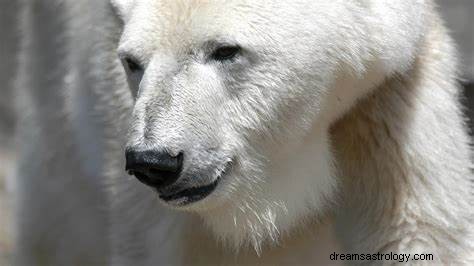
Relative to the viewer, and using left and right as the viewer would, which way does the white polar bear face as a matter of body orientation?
facing the viewer and to the left of the viewer
